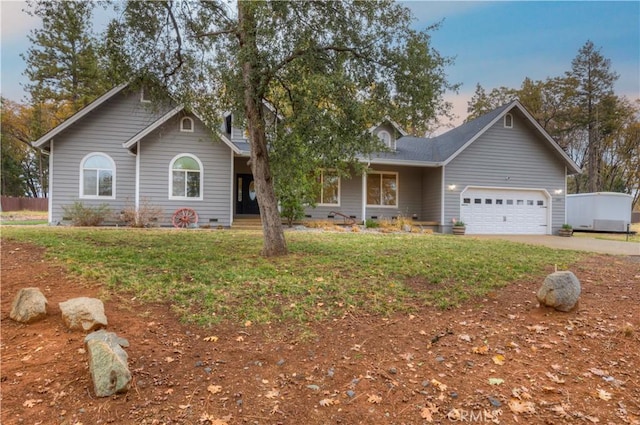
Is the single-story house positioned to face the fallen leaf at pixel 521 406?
yes

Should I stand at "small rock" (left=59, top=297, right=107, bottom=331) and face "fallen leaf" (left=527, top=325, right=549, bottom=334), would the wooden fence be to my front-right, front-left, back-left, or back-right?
back-left

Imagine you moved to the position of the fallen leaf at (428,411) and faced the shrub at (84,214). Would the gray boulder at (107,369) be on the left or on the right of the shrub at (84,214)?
left

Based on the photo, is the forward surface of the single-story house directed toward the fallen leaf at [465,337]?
yes

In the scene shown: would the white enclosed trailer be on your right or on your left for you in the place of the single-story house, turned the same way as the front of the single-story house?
on your left

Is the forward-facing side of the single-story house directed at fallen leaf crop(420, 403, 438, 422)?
yes

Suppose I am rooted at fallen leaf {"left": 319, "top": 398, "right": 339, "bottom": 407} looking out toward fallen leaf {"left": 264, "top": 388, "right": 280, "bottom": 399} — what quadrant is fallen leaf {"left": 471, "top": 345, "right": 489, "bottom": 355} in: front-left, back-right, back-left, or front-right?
back-right

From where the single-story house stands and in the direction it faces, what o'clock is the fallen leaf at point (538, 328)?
The fallen leaf is roughly at 12 o'clock from the single-story house.

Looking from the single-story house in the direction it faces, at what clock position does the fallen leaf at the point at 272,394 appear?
The fallen leaf is roughly at 12 o'clock from the single-story house.

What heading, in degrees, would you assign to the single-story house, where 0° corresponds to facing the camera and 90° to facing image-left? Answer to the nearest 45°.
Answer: approximately 0°

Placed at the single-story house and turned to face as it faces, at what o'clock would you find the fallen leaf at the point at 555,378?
The fallen leaf is roughly at 12 o'clock from the single-story house.

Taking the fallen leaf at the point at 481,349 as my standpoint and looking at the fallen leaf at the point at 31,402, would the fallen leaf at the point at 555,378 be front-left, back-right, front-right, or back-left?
back-left
